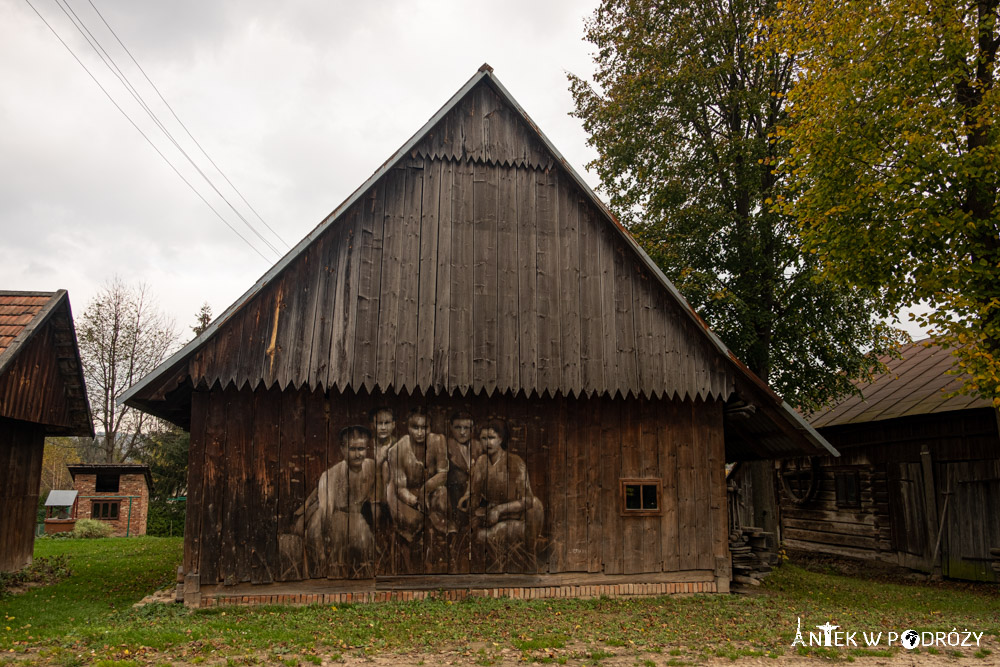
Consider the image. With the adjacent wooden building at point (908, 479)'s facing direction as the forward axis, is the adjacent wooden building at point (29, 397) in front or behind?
in front

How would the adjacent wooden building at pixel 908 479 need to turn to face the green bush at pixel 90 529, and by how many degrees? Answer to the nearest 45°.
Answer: approximately 45° to its right

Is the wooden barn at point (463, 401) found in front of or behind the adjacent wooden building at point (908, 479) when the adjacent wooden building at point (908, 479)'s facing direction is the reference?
in front
